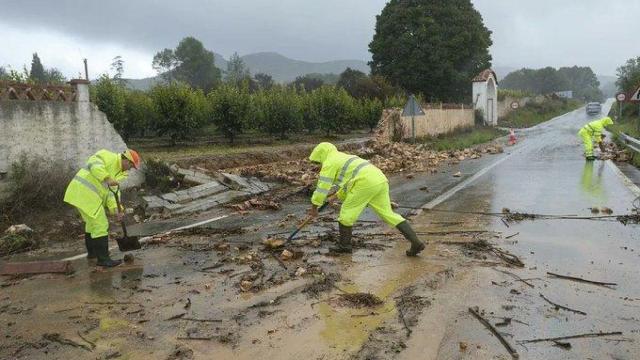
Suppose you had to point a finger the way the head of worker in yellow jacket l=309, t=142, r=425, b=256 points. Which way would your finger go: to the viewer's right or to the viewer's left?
to the viewer's left

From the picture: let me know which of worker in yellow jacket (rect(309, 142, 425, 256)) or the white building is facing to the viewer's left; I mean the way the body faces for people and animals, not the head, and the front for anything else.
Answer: the worker in yellow jacket

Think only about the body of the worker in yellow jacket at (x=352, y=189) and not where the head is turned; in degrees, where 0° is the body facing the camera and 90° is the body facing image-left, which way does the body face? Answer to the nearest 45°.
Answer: approximately 90°

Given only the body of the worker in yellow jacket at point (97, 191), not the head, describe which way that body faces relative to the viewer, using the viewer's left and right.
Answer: facing to the right of the viewer

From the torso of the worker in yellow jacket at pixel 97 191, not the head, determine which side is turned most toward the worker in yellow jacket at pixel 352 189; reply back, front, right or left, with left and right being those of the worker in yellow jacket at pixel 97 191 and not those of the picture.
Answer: front

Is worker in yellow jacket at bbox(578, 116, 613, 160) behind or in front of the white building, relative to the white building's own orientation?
in front

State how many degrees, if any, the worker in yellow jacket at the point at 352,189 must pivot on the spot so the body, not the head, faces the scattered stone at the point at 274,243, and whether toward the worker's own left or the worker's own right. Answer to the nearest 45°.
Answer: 0° — they already face it

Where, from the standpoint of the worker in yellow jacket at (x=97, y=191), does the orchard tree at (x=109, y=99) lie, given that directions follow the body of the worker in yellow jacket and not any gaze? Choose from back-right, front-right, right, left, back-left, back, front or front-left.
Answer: left

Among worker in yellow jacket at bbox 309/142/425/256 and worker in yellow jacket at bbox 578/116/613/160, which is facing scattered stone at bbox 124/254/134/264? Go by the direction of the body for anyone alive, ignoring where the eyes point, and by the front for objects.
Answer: worker in yellow jacket at bbox 309/142/425/256

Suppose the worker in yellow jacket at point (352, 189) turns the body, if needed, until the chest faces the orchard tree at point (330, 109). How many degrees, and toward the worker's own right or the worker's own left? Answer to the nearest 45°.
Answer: approximately 90° to the worker's own right
